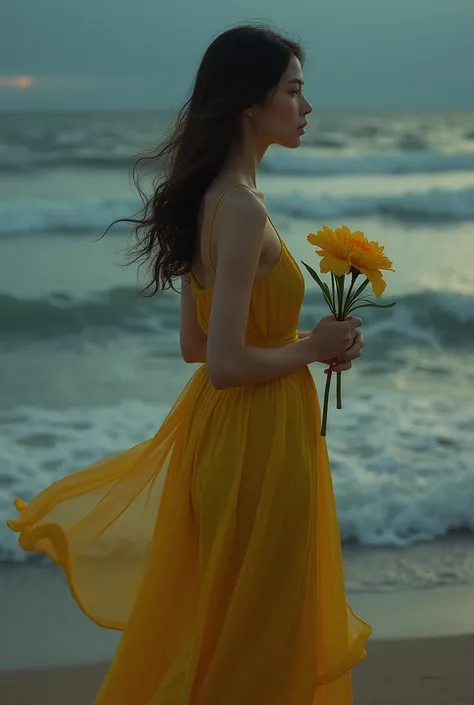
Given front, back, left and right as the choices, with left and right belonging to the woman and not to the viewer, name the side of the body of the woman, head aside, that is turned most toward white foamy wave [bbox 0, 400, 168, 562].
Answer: left

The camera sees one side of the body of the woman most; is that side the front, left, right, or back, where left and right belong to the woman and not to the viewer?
right

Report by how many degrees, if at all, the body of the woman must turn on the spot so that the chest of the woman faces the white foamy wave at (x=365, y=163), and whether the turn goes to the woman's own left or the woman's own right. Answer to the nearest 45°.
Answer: approximately 90° to the woman's own left

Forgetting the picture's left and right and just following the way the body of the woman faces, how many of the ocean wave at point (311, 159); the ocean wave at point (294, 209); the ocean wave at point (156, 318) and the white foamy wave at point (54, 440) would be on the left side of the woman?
4

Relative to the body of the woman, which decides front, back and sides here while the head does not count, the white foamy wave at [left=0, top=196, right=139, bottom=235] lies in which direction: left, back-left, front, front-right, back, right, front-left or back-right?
left

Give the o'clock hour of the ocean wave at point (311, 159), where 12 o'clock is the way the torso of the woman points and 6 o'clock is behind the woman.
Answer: The ocean wave is roughly at 9 o'clock from the woman.

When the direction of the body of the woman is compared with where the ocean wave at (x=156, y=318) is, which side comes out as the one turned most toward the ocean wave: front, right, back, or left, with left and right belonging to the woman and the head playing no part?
left

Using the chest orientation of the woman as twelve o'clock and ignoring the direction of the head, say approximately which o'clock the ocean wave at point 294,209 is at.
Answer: The ocean wave is roughly at 9 o'clock from the woman.

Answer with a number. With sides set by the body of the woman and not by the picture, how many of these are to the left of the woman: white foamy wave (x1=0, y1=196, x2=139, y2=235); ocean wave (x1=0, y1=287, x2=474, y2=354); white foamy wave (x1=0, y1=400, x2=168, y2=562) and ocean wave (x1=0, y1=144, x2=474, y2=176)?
4

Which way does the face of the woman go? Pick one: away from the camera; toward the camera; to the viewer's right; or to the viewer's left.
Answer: to the viewer's right
